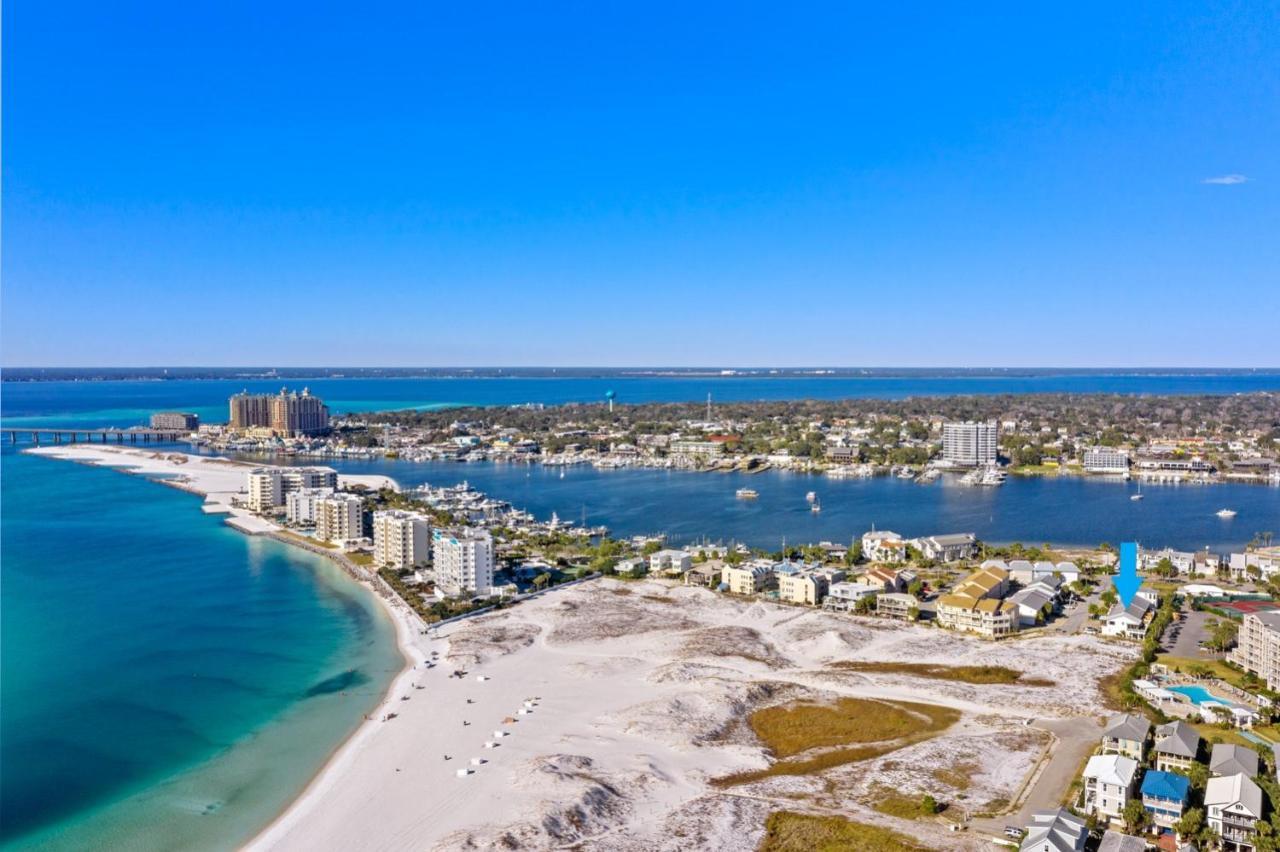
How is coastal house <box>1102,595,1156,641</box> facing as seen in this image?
toward the camera

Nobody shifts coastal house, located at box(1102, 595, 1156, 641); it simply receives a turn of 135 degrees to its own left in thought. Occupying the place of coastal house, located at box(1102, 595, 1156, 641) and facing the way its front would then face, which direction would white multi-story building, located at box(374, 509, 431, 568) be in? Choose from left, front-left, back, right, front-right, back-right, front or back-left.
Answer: back-left

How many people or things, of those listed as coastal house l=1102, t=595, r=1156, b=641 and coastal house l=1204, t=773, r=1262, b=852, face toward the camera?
2

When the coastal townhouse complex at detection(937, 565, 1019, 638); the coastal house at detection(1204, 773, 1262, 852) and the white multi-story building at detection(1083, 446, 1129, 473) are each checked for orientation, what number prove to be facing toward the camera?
3

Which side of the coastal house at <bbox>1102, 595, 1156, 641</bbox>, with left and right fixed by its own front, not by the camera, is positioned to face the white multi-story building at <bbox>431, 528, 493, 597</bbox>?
right

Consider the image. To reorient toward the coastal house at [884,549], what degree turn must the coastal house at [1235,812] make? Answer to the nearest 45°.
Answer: approximately 135° to its right

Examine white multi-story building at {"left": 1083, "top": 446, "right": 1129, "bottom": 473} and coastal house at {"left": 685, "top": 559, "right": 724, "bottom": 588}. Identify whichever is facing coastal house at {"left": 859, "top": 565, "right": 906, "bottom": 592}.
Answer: the white multi-story building

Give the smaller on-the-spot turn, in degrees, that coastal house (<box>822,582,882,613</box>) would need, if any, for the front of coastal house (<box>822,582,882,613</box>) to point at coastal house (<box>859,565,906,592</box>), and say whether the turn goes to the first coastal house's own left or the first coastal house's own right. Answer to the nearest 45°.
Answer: approximately 180°

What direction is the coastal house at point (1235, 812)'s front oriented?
toward the camera

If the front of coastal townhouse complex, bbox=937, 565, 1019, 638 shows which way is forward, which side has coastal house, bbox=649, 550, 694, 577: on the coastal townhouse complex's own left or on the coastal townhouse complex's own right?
on the coastal townhouse complex's own right

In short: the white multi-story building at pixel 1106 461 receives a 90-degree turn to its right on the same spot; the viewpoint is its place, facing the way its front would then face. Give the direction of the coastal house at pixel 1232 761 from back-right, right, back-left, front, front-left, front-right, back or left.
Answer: left

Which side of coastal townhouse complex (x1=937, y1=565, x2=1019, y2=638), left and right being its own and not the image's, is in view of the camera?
front

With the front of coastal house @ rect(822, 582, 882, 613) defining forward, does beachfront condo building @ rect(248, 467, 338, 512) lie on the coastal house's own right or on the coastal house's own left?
on the coastal house's own right

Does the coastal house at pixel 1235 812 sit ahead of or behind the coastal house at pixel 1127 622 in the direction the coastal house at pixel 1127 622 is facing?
ahead

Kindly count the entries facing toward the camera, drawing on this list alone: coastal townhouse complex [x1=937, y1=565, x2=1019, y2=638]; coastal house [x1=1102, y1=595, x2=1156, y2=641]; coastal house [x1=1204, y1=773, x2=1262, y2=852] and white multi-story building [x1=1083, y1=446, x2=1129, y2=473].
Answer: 4

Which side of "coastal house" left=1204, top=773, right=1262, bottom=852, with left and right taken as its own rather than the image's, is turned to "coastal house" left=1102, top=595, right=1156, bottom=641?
back

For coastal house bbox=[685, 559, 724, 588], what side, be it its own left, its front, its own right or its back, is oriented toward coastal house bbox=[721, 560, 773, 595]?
left

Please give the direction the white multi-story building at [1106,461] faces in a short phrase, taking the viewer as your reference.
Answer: facing the viewer
